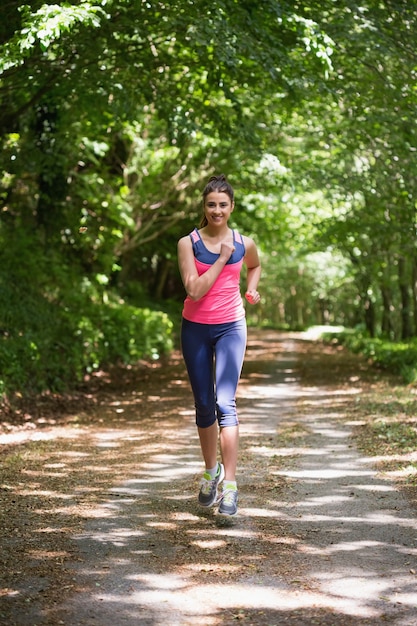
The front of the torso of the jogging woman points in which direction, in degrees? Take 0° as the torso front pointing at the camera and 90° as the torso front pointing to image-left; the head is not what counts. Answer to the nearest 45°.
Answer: approximately 0°
